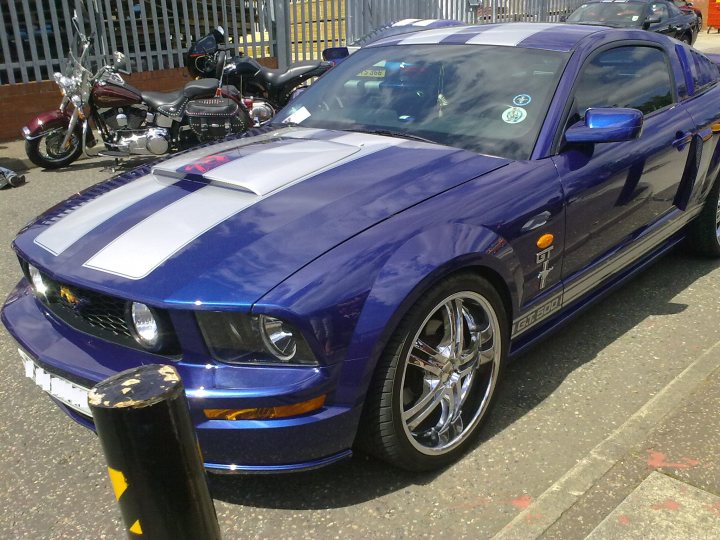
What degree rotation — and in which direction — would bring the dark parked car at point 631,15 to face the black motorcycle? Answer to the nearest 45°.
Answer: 0° — it already faces it

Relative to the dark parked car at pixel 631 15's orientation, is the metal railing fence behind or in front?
in front

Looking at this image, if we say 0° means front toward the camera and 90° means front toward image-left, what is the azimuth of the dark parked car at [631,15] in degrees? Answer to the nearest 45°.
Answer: approximately 45°

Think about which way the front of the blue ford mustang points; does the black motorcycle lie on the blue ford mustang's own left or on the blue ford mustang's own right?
on the blue ford mustang's own right

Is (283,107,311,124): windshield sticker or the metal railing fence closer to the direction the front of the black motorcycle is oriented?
the metal railing fence

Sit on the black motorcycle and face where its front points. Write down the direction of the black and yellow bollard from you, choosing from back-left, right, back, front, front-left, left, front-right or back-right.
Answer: left

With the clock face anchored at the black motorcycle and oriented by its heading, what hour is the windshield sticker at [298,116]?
The windshield sticker is roughly at 9 o'clock from the black motorcycle.

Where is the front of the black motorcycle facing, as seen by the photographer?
facing to the left of the viewer

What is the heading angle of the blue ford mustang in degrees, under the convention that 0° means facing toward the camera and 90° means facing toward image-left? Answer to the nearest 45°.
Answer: approximately 45°

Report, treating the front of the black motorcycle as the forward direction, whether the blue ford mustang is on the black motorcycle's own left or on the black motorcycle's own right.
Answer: on the black motorcycle's own left
